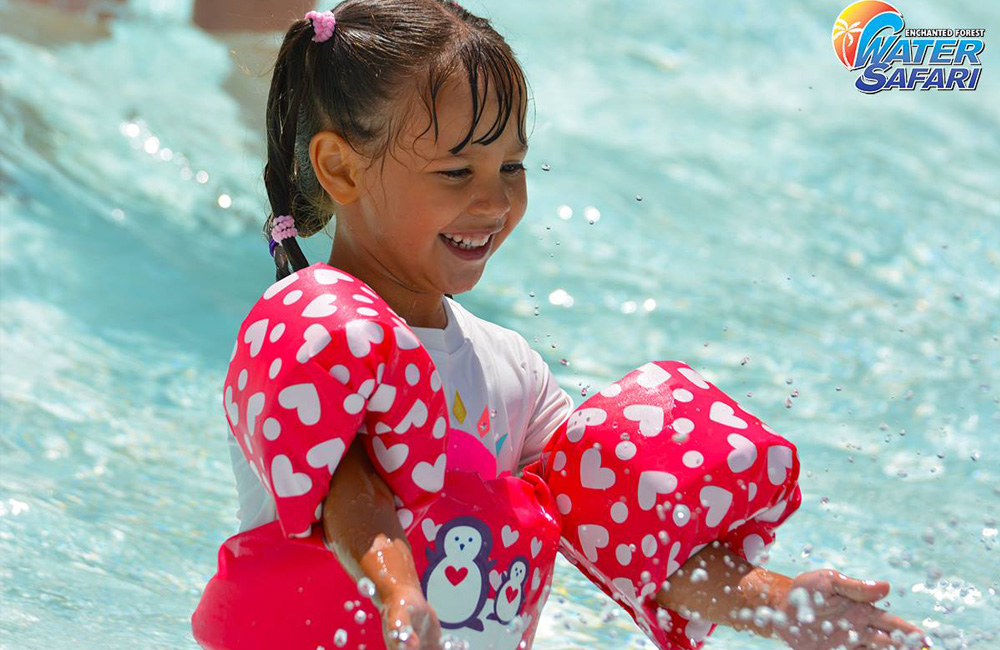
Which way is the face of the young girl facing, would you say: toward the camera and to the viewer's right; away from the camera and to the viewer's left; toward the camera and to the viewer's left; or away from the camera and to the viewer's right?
toward the camera and to the viewer's right

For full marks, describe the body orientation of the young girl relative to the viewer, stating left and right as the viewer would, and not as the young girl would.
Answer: facing the viewer and to the right of the viewer
